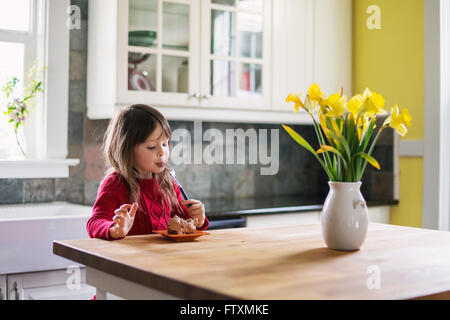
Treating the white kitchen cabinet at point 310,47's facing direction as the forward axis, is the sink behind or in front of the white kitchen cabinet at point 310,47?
in front

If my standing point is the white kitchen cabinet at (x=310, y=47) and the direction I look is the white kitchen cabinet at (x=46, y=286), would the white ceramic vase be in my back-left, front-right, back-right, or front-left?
front-left

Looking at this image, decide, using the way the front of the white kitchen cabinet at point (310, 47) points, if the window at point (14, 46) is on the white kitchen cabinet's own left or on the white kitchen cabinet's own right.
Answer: on the white kitchen cabinet's own right

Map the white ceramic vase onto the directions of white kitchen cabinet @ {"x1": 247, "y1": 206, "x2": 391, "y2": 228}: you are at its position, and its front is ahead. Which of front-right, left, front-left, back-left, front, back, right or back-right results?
front

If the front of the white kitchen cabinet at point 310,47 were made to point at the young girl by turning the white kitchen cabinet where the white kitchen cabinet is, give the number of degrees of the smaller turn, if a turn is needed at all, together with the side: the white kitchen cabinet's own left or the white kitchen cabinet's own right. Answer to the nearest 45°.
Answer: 0° — it already faces them

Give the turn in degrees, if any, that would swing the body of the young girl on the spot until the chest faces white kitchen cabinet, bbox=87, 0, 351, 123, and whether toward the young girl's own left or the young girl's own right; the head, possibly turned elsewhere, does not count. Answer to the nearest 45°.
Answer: approximately 135° to the young girl's own left

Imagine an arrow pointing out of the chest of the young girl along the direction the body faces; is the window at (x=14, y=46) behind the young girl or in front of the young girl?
behind

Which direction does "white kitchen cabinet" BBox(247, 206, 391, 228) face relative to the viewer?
toward the camera

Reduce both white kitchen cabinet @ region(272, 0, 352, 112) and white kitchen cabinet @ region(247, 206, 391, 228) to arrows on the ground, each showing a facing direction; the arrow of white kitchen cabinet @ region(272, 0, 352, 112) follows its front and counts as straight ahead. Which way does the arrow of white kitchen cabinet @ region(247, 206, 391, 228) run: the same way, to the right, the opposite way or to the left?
the same way

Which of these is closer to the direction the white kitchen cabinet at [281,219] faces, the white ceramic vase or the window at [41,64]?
the white ceramic vase

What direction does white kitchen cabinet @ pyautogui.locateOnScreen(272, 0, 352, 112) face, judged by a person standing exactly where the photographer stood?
facing the viewer

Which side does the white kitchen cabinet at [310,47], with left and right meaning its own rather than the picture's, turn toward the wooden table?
front

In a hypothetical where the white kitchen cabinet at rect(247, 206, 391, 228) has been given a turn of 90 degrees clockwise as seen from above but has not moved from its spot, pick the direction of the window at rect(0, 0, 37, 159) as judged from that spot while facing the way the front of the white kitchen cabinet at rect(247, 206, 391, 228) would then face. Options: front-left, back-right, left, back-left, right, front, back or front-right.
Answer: front
